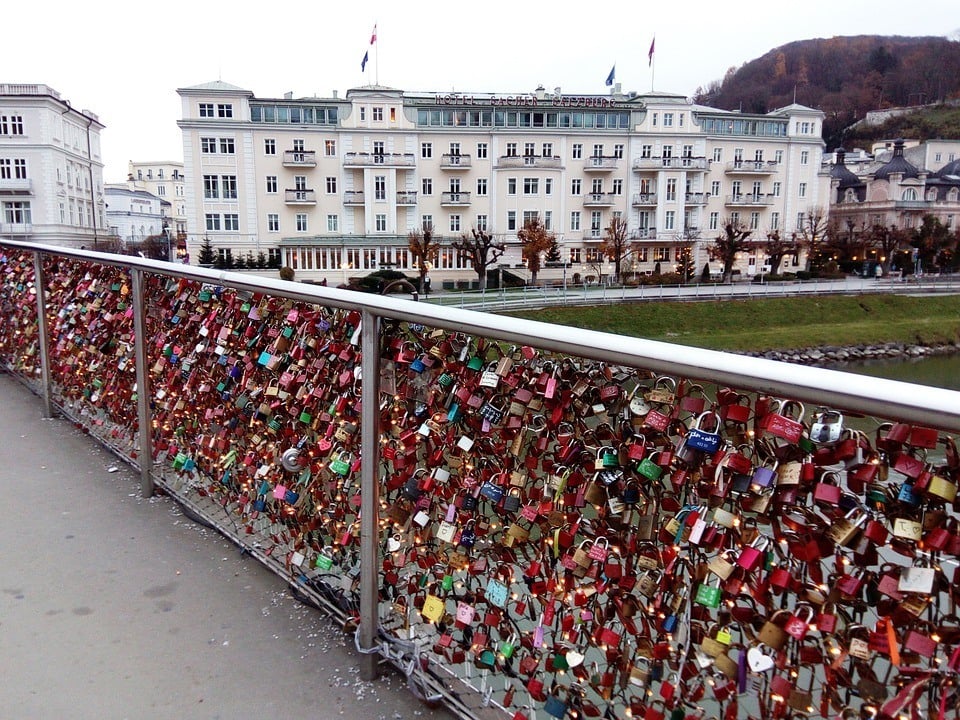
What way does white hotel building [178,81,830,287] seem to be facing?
toward the camera

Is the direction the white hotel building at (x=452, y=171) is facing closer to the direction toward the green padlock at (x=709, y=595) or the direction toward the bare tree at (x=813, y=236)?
the green padlock

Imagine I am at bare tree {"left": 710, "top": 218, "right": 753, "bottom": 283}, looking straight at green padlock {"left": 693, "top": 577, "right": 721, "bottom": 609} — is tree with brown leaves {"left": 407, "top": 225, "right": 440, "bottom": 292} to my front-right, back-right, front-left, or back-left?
front-right

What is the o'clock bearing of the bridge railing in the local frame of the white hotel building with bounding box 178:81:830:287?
The bridge railing is roughly at 12 o'clock from the white hotel building.

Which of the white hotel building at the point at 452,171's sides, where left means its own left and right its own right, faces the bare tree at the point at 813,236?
left

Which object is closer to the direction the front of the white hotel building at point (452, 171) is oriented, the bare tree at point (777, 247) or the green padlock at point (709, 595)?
the green padlock

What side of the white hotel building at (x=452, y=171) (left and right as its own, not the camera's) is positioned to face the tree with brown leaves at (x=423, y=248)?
front

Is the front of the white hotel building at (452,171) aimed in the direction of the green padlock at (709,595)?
yes

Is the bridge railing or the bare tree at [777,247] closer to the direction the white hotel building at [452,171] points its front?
the bridge railing

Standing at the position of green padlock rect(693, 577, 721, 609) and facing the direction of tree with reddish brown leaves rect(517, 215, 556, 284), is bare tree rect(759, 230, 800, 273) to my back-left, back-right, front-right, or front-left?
front-right

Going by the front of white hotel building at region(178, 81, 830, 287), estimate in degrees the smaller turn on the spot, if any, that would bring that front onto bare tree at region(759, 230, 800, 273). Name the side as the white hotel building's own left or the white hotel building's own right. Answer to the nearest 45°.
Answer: approximately 90° to the white hotel building's own left
